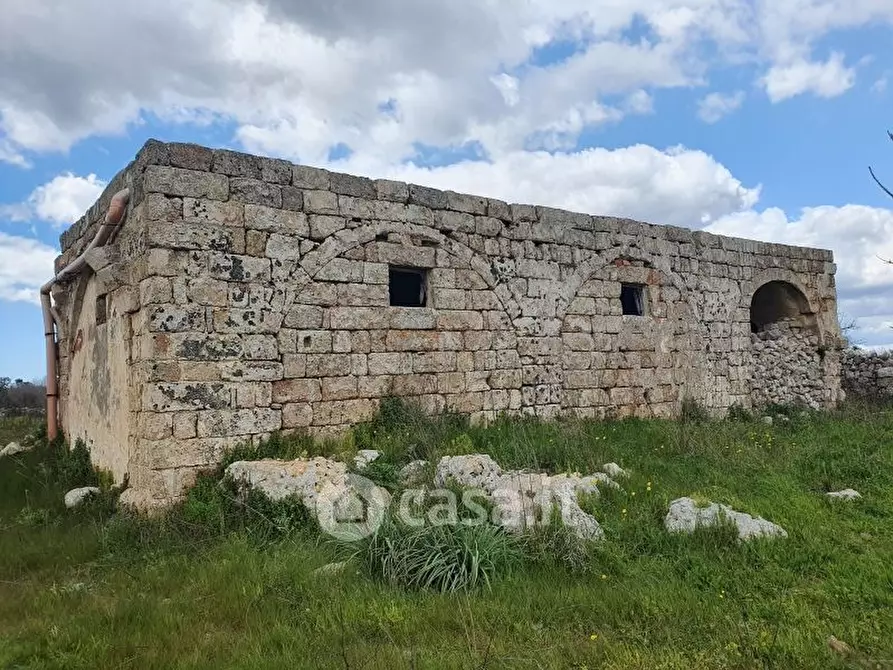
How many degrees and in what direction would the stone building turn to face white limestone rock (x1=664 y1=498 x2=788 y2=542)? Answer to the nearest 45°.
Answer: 0° — it already faces it

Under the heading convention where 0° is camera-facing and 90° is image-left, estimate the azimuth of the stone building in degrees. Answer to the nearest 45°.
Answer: approximately 315°

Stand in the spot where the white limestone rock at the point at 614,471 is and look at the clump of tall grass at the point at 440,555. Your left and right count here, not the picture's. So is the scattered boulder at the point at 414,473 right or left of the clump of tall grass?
right

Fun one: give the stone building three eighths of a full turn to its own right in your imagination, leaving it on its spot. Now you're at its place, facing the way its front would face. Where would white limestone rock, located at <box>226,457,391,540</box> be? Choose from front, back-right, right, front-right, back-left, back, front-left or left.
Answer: left

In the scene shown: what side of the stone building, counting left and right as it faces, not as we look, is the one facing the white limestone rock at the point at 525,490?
front

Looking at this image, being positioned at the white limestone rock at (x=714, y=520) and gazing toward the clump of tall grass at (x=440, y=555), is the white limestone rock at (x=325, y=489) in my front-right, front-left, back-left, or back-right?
front-right

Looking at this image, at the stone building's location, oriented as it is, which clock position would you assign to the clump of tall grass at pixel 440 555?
The clump of tall grass is roughly at 1 o'clock from the stone building.
